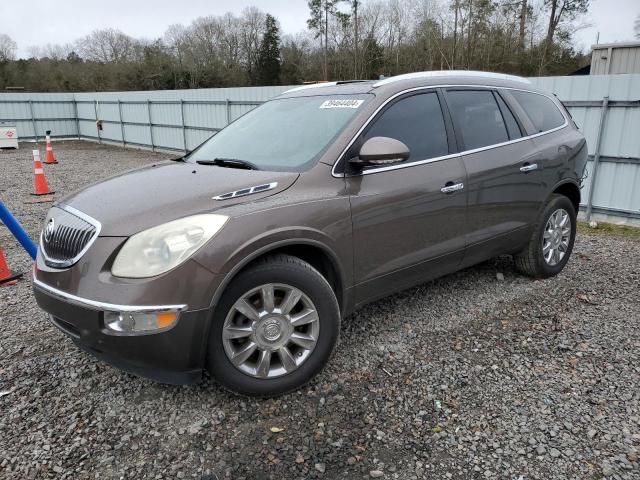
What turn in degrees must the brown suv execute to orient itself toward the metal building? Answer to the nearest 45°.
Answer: approximately 180°

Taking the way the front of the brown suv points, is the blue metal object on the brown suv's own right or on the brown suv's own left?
on the brown suv's own right

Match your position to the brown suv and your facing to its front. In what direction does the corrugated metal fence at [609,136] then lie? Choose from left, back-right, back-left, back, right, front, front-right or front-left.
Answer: back

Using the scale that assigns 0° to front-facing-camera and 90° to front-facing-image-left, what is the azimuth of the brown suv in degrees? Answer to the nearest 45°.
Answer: approximately 45°

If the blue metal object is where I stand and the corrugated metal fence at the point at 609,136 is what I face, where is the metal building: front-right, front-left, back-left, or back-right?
front-left

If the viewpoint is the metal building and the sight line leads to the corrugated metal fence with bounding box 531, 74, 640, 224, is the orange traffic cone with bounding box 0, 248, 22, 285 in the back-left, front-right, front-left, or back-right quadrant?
front-right

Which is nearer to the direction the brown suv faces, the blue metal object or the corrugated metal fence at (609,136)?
the blue metal object
